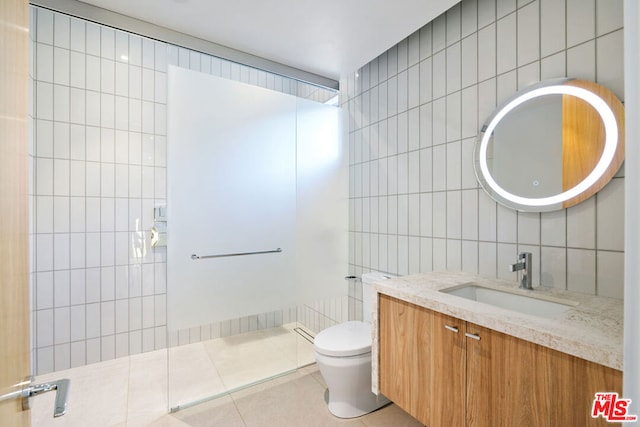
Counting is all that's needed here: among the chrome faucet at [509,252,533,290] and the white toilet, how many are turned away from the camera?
0

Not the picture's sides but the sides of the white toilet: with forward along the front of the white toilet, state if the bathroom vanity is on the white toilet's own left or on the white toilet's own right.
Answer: on the white toilet's own left

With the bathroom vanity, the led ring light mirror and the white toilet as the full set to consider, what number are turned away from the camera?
0

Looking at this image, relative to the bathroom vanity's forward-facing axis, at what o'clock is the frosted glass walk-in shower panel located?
The frosted glass walk-in shower panel is roughly at 2 o'clock from the bathroom vanity.

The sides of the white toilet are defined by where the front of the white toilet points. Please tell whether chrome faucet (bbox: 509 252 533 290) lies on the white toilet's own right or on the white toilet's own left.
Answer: on the white toilet's own left

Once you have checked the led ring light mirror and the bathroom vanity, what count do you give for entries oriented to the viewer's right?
0

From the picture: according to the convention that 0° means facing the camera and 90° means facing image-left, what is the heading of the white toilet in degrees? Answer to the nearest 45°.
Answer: approximately 45°

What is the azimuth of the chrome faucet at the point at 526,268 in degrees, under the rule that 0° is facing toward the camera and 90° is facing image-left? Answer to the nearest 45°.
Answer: approximately 45°

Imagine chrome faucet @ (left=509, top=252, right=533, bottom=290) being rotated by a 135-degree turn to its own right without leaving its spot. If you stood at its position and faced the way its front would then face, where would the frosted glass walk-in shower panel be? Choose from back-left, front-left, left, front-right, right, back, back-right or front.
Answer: left

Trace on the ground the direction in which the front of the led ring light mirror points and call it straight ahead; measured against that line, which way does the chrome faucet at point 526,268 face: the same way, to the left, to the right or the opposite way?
the same way

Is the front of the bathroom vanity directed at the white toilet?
no
